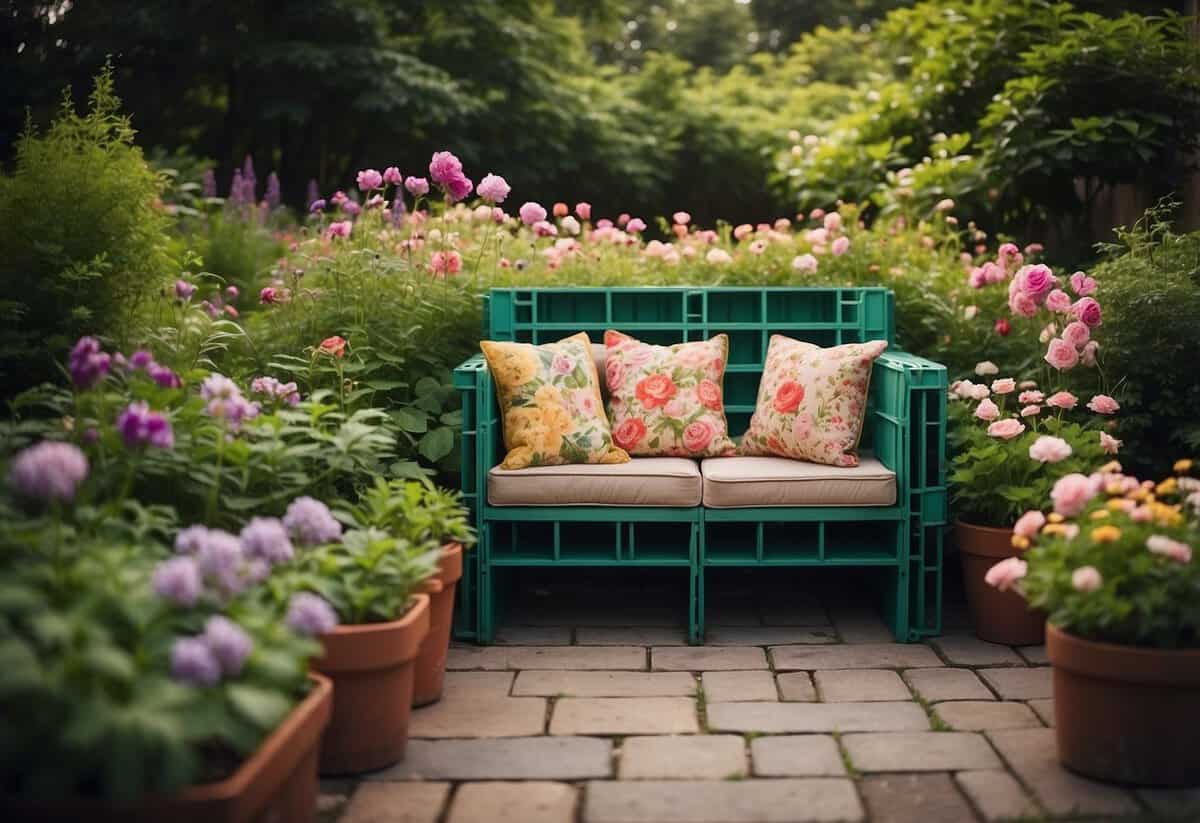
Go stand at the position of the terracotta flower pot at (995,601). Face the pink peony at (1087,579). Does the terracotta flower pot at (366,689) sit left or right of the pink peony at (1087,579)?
right

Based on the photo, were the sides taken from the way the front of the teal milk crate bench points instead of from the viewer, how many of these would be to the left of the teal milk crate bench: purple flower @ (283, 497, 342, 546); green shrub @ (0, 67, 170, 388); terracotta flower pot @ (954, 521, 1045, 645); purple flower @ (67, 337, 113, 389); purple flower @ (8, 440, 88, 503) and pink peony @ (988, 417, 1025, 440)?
2

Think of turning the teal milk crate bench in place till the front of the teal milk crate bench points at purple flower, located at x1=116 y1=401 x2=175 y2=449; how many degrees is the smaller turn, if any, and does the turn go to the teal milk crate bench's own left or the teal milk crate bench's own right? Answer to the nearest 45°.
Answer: approximately 45° to the teal milk crate bench's own right

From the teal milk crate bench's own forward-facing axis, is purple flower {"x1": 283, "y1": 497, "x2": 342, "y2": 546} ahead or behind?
ahead

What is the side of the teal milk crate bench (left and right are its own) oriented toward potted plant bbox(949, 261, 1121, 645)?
left

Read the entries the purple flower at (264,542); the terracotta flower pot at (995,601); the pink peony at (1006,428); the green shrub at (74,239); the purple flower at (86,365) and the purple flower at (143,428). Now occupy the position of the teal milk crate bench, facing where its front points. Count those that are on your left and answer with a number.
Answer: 2

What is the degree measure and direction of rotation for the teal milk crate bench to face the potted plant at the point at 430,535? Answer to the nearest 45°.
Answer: approximately 45° to its right

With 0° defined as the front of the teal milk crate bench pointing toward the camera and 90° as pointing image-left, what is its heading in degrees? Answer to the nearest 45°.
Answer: approximately 0°

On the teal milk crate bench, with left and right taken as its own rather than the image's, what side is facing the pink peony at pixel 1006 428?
left

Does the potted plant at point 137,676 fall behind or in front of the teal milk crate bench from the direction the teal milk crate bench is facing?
in front

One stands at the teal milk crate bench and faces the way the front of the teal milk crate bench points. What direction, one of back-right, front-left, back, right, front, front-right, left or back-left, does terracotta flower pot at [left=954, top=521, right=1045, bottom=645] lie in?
left

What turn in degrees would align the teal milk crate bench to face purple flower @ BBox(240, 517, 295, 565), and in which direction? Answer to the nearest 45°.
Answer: approximately 45° to its right

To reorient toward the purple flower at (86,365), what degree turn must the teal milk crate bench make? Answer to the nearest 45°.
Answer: approximately 45° to its right
